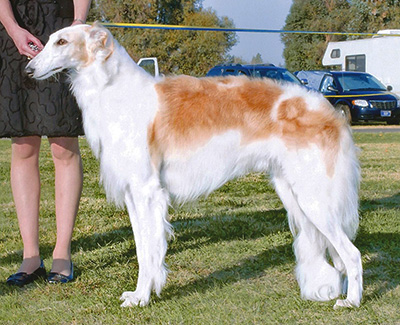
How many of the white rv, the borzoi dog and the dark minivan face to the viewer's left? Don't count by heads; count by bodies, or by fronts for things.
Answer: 2

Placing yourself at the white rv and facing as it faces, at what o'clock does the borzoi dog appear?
The borzoi dog is roughly at 9 o'clock from the white rv.

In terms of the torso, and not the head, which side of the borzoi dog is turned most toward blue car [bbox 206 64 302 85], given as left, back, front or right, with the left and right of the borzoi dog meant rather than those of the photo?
right

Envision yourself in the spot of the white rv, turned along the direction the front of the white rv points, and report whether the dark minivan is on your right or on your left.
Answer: on your left

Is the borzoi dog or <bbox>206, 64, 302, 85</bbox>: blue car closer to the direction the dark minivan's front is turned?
the borzoi dog

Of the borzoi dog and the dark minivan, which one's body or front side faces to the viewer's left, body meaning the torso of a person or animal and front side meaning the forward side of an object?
the borzoi dog

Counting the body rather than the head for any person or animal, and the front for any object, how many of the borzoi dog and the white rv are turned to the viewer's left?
2

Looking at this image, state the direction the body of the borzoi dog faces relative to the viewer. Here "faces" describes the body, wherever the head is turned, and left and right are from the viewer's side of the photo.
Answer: facing to the left of the viewer

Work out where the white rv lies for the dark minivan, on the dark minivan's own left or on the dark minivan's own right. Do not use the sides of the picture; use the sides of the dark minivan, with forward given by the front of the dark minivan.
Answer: on the dark minivan's own left

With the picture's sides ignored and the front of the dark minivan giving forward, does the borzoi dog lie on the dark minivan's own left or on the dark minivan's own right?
on the dark minivan's own right

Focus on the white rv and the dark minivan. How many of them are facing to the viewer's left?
1

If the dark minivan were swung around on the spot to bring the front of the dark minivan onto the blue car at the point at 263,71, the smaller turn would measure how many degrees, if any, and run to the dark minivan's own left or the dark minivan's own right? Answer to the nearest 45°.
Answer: approximately 90° to the dark minivan's own right

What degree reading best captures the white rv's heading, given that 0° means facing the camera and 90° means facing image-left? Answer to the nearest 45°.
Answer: approximately 90°
